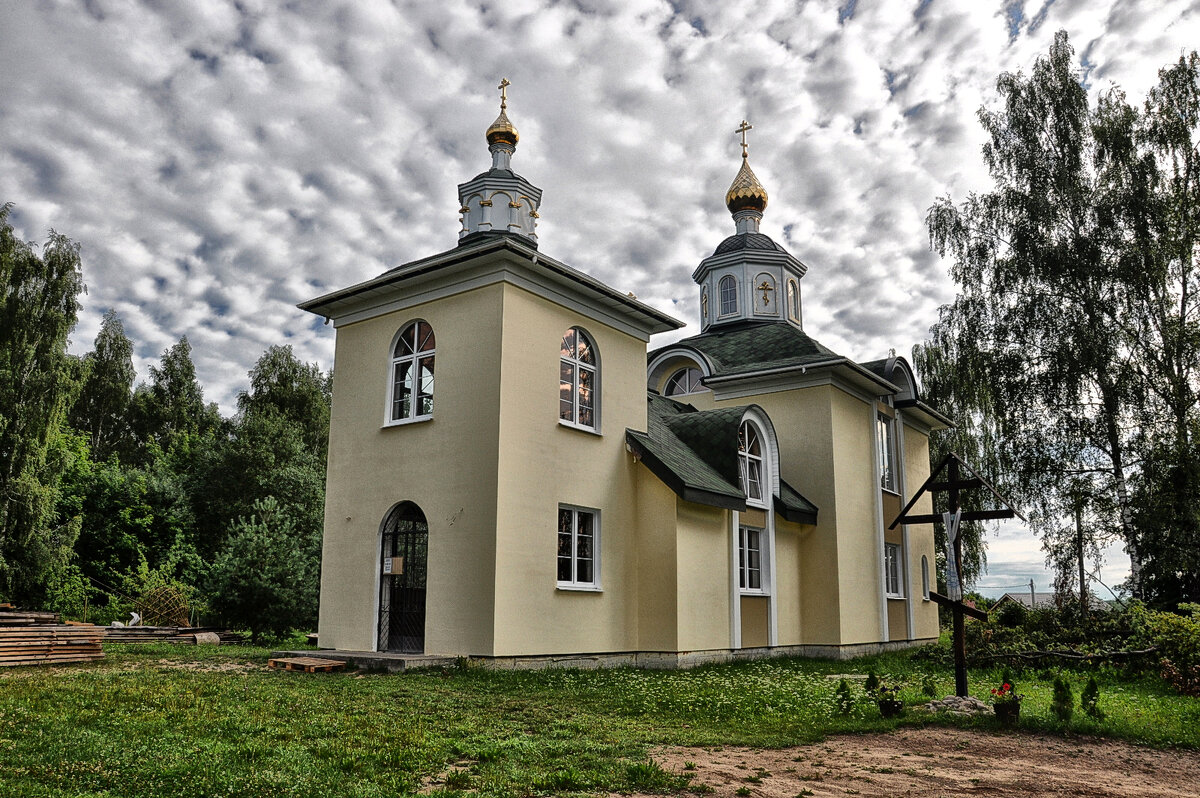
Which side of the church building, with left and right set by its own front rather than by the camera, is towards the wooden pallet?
front

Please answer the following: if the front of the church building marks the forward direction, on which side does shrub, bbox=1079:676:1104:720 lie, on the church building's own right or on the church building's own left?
on the church building's own left

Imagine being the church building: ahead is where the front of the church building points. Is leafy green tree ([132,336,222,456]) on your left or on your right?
on your right

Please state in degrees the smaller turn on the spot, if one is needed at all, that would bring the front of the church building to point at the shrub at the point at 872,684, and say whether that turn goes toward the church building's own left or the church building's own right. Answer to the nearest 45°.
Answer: approximately 90° to the church building's own left

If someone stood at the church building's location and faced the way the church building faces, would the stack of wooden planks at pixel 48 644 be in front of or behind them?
in front

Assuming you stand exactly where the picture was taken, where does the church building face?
facing the viewer and to the left of the viewer

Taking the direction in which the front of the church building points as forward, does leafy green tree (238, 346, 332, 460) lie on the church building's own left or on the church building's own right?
on the church building's own right

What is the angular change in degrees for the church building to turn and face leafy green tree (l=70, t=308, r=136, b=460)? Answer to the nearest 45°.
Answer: approximately 90° to its right

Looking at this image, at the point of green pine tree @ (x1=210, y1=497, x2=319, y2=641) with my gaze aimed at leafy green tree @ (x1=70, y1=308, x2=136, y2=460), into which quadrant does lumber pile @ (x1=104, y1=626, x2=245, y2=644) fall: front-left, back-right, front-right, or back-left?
front-left

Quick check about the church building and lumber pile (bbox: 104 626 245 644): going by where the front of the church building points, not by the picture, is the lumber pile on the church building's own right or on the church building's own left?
on the church building's own right

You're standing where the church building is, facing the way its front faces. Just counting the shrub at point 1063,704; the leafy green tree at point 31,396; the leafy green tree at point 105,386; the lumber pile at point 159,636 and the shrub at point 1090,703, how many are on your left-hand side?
2

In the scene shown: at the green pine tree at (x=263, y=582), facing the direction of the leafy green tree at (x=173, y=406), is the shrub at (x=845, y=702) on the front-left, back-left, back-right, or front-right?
back-right

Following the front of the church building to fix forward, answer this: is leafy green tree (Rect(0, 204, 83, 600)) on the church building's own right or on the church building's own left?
on the church building's own right

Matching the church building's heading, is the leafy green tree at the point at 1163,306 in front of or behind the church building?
behind
